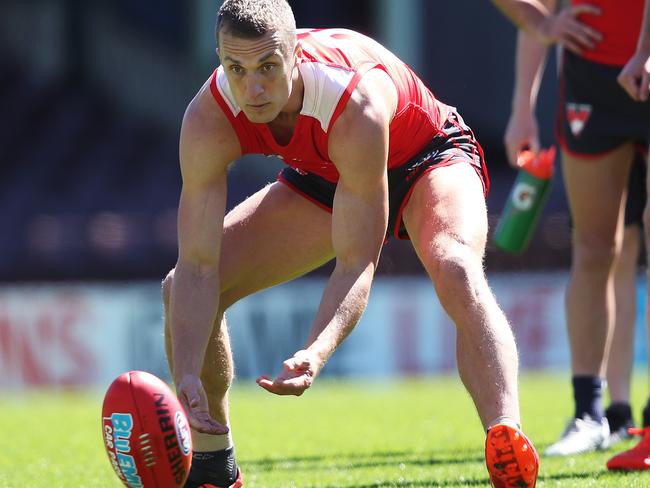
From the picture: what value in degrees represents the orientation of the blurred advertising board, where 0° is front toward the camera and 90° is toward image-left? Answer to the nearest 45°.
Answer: approximately 0°

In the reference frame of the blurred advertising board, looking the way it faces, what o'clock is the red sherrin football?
The red sherrin football is roughly at 12 o'clock from the blurred advertising board.
